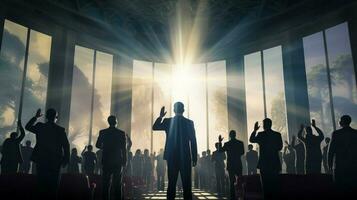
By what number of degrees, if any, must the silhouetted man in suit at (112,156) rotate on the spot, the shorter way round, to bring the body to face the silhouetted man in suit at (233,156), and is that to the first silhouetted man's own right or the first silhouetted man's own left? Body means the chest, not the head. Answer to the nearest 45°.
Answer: approximately 45° to the first silhouetted man's own right

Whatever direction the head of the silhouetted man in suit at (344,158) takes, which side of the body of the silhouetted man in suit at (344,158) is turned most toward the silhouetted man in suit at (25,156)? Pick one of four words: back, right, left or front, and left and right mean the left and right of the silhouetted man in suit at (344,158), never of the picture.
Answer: left

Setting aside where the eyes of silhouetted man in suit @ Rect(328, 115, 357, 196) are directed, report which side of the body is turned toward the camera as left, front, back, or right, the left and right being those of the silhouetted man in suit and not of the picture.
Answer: back

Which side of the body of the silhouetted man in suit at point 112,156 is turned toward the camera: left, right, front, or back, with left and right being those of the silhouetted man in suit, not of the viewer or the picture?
back

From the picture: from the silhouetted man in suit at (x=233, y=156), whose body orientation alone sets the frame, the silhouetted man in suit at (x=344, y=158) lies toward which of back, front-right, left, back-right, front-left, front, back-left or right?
back-right

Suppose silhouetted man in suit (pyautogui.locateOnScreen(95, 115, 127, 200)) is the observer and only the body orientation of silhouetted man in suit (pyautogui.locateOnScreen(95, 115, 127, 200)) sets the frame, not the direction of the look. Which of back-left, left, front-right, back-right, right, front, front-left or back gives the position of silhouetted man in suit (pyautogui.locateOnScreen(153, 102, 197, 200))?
back-right

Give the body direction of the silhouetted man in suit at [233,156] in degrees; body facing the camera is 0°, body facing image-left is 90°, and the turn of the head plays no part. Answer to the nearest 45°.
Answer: approximately 180°

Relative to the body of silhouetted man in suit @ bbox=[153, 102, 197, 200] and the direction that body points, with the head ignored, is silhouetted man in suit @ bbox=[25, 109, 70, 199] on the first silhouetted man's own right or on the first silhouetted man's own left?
on the first silhouetted man's own left

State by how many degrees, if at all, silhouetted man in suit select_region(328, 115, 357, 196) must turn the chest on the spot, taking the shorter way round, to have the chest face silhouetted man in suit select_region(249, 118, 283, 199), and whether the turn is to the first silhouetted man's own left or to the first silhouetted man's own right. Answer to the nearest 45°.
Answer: approximately 90° to the first silhouetted man's own left

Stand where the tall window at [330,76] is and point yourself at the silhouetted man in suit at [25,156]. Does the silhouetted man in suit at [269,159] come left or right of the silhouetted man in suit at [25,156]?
left

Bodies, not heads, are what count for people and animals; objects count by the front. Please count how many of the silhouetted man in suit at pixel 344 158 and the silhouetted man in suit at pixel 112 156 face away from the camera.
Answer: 2

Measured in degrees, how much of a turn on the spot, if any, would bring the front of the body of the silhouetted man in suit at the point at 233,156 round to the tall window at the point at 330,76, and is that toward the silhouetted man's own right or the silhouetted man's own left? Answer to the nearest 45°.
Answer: approximately 45° to the silhouetted man's own right

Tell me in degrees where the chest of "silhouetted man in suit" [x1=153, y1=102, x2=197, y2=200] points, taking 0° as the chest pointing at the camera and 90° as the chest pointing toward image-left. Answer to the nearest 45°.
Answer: approximately 180°

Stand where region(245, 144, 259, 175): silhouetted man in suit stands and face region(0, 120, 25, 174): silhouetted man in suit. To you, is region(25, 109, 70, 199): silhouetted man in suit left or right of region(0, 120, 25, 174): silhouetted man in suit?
left

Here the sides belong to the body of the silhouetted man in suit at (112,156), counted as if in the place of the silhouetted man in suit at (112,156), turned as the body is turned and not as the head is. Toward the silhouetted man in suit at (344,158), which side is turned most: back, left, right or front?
right
